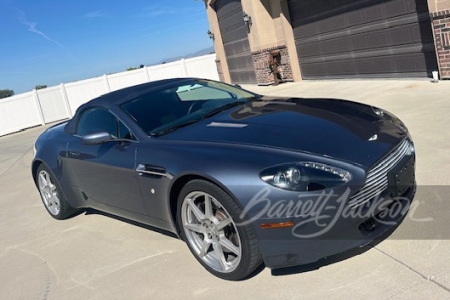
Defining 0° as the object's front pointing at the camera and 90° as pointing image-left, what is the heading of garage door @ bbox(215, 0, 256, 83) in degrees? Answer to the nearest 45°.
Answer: approximately 45°

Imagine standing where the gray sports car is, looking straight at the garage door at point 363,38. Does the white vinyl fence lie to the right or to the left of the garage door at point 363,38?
left

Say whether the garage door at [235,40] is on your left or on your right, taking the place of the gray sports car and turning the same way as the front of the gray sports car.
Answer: on your left

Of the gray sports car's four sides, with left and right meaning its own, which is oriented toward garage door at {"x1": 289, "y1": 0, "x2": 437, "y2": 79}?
left

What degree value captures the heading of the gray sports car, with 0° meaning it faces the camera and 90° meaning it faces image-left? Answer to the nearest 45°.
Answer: approximately 315°

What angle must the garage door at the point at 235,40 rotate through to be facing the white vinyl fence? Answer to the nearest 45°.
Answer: approximately 90° to its right

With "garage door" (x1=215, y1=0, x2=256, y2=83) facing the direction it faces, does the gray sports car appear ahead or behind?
ahead

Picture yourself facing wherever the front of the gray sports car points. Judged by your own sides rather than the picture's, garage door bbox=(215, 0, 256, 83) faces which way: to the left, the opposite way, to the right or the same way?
to the right
